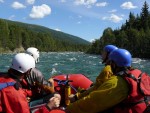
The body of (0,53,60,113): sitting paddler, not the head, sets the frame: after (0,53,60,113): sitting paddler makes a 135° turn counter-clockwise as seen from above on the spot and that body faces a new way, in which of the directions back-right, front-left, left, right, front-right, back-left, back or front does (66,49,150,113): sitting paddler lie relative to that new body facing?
back

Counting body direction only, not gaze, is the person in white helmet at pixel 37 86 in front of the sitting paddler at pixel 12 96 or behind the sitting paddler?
in front

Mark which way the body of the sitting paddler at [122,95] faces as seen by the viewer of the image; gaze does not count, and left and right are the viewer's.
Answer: facing away from the viewer and to the left of the viewer

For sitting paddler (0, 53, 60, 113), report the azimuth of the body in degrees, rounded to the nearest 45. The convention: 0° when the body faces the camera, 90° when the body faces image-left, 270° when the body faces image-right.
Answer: approximately 225°
